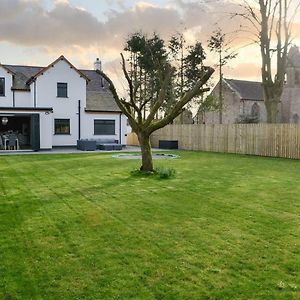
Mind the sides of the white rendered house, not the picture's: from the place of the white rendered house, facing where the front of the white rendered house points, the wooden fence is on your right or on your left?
on your left

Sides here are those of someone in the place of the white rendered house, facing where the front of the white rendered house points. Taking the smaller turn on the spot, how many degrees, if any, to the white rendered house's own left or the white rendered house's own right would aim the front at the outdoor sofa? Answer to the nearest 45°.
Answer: approximately 45° to the white rendered house's own left

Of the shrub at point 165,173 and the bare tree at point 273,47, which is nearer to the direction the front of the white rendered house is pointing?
the shrub

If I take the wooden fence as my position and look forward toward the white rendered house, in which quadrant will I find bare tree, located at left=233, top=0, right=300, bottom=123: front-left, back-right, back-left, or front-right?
back-right

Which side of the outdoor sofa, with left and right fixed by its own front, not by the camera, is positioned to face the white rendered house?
back

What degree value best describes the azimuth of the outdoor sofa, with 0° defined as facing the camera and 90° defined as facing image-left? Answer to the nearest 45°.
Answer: approximately 315°

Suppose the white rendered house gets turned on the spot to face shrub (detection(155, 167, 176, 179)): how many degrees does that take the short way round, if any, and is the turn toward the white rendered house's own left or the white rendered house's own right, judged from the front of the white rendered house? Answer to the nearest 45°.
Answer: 0° — it already faces it
